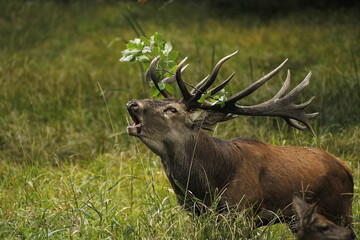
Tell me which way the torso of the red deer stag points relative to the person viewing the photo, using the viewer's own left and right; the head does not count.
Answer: facing to the left of the viewer

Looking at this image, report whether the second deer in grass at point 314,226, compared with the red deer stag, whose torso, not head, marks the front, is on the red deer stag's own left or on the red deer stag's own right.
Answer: on the red deer stag's own left
